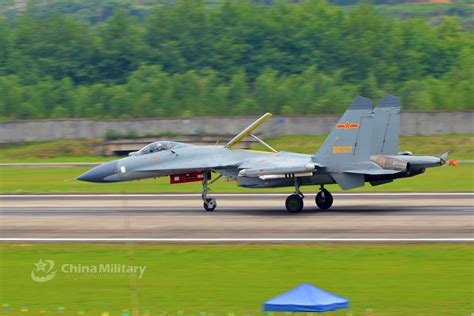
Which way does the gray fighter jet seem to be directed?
to the viewer's left

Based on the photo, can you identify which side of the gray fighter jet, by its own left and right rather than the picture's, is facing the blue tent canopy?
left
